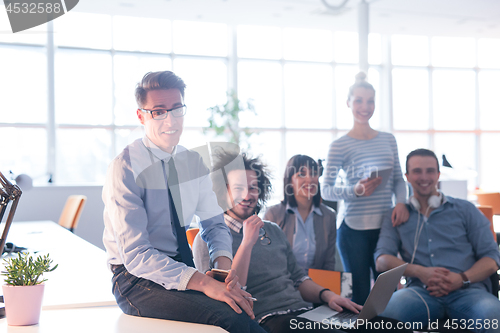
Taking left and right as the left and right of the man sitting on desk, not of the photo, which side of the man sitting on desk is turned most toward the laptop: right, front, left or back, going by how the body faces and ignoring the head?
left

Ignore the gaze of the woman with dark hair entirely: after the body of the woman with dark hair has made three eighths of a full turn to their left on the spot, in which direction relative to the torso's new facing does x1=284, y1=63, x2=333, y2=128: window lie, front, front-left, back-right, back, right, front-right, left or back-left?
front-left

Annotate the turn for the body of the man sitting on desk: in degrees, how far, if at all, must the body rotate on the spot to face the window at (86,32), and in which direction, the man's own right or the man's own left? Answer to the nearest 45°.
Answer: approximately 135° to the man's own left

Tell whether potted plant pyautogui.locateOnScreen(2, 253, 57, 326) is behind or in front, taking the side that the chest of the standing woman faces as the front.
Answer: in front

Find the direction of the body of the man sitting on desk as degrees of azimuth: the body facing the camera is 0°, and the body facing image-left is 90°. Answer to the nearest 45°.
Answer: approximately 315°

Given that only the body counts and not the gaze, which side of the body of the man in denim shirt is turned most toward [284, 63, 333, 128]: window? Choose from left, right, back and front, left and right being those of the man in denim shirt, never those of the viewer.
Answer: back

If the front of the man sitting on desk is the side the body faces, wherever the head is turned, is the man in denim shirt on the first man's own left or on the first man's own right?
on the first man's own left

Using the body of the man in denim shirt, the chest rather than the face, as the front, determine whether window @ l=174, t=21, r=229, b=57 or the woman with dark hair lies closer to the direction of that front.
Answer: the woman with dark hair

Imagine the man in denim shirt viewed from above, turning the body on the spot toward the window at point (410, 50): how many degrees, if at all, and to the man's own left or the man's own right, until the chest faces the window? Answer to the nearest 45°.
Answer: approximately 180°

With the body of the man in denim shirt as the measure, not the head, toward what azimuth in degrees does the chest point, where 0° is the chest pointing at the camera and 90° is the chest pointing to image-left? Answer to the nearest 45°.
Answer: approximately 0°

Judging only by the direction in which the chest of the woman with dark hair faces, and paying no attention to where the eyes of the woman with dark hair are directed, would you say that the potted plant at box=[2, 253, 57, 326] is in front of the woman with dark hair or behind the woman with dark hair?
in front
